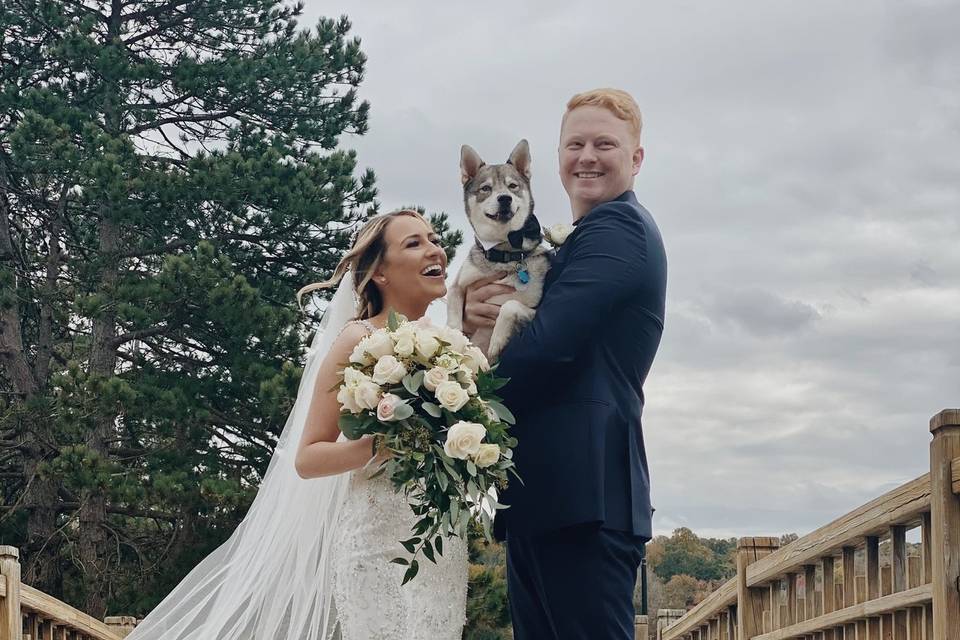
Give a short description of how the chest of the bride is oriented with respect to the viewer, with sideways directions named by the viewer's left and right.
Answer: facing to the right of the viewer

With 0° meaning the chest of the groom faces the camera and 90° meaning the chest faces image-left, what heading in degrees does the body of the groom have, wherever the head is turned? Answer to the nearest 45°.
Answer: approximately 90°

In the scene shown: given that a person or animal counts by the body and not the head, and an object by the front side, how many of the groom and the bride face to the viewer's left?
1

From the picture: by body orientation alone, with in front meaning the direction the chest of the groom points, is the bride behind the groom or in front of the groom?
in front
